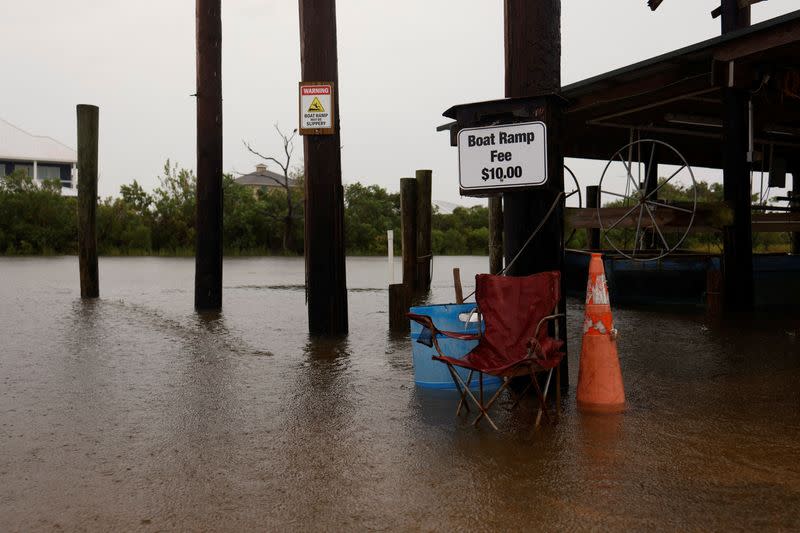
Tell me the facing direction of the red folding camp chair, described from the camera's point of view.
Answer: facing the viewer and to the left of the viewer

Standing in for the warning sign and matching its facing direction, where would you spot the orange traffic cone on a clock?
The orange traffic cone is roughly at 11 o'clock from the warning sign.

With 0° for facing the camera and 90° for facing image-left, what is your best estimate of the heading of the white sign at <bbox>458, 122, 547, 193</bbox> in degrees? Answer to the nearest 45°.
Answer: approximately 0°

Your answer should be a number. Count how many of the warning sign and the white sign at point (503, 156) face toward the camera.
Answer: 2

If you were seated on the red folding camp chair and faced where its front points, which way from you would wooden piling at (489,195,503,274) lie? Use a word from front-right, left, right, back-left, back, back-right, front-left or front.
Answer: back-right

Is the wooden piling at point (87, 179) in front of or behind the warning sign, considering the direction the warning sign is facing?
behind

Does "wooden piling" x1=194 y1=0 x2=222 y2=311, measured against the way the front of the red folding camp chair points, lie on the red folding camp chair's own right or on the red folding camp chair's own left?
on the red folding camp chair's own right

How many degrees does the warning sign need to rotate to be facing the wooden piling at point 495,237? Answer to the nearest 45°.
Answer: approximately 135° to its left

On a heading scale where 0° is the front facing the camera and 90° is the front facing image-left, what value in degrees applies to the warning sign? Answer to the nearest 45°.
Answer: approximately 0°
